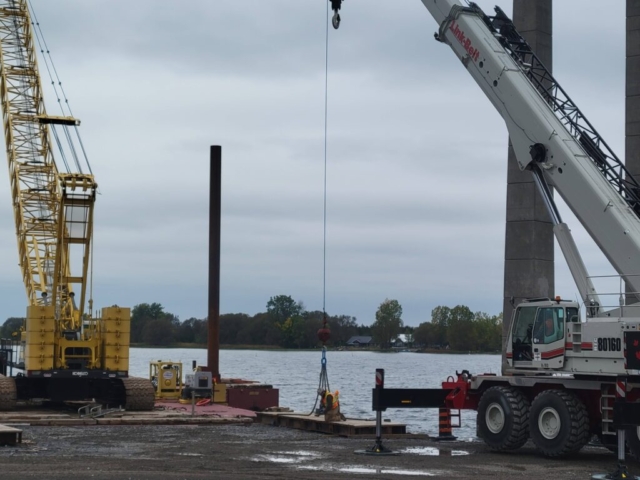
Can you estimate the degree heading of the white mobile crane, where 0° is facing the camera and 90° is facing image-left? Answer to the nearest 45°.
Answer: approximately 45°

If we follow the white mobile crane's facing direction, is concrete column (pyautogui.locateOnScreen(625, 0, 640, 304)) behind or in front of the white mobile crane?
behind

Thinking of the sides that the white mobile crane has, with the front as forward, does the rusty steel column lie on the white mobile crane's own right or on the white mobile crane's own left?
on the white mobile crane's own right

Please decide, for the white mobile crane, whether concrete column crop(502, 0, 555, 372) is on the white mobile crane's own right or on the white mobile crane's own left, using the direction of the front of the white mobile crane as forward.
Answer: on the white mobile crane's own right
